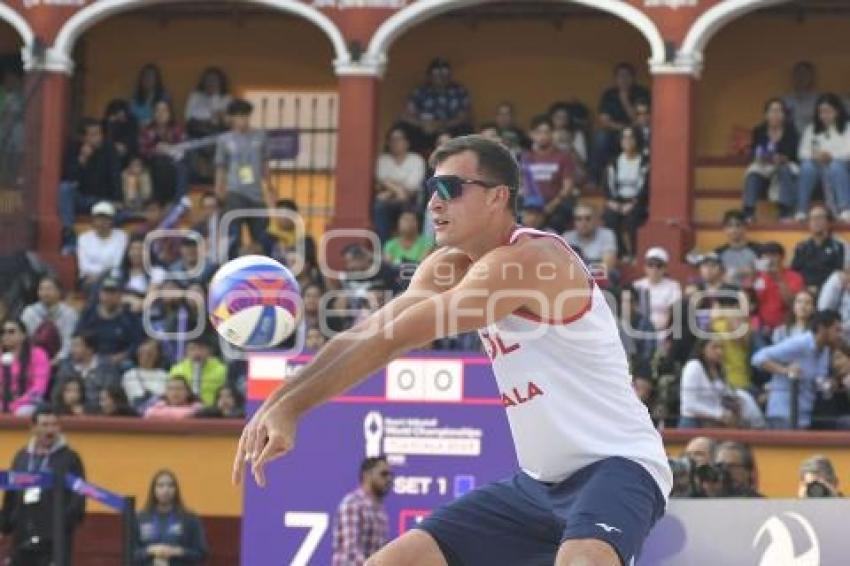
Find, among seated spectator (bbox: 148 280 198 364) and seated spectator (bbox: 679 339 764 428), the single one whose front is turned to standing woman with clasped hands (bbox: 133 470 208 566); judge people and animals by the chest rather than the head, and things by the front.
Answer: seated spectator (bbox: 148 280 198 364)

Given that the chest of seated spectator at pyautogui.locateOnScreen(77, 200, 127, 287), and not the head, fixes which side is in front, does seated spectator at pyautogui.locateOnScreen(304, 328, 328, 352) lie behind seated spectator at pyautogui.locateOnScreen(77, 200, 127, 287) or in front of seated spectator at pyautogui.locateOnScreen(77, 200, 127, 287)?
in front

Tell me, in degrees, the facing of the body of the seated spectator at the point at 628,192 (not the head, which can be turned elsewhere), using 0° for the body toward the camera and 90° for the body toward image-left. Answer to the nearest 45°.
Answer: approximately 0°

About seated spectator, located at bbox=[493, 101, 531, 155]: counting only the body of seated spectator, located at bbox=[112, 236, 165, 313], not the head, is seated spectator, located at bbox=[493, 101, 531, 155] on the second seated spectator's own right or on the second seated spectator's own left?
on the second seated spectator's own left
